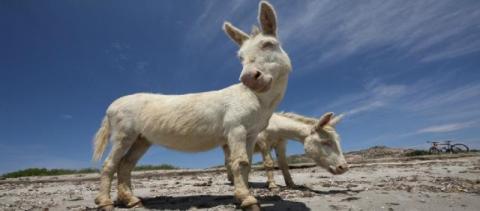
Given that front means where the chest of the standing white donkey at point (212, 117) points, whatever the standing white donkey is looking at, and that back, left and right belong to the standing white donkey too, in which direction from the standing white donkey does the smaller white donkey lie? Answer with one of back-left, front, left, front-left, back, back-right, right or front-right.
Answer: front-left

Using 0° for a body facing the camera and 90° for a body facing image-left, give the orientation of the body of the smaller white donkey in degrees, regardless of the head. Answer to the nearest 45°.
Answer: approximately 270°

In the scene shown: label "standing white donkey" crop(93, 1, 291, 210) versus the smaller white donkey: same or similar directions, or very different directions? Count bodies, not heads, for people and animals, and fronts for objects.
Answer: same or similar directions

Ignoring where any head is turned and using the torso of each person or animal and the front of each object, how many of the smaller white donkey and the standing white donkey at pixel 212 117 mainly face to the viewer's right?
2

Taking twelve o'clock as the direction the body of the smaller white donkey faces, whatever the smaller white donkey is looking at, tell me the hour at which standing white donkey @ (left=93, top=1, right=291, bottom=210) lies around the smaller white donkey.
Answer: The standing white donkey is roughly at 4 o'clock from the smaller white donkey.

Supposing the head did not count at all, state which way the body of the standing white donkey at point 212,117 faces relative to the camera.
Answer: to the viewer's right
